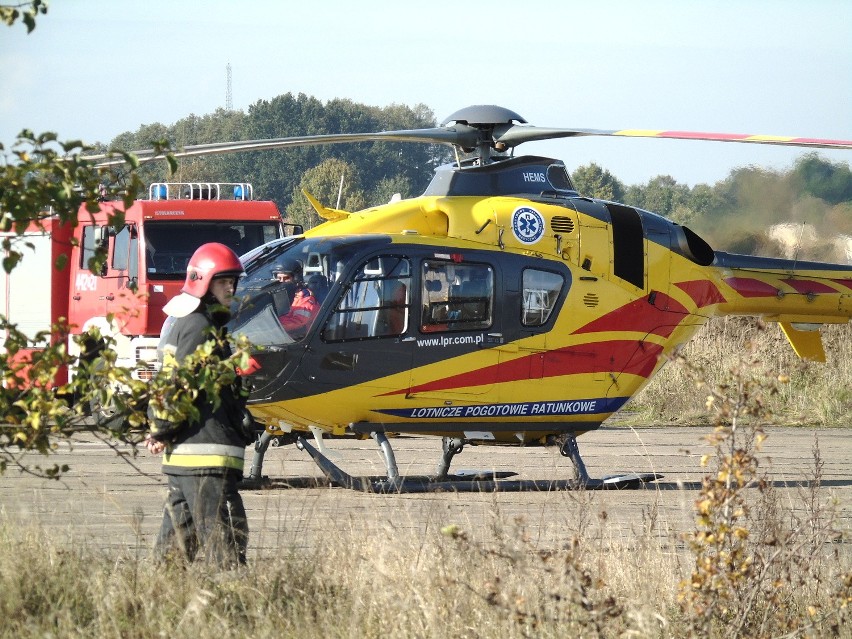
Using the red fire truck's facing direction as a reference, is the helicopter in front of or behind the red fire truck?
in front

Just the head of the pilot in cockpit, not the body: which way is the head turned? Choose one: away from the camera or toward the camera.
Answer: toward the camera

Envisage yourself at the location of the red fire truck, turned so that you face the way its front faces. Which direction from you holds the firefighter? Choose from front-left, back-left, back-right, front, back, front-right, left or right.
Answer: front-right

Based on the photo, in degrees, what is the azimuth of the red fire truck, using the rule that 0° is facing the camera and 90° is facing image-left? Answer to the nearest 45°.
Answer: approximately 315°

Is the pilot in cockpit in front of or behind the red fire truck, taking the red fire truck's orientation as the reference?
in front
